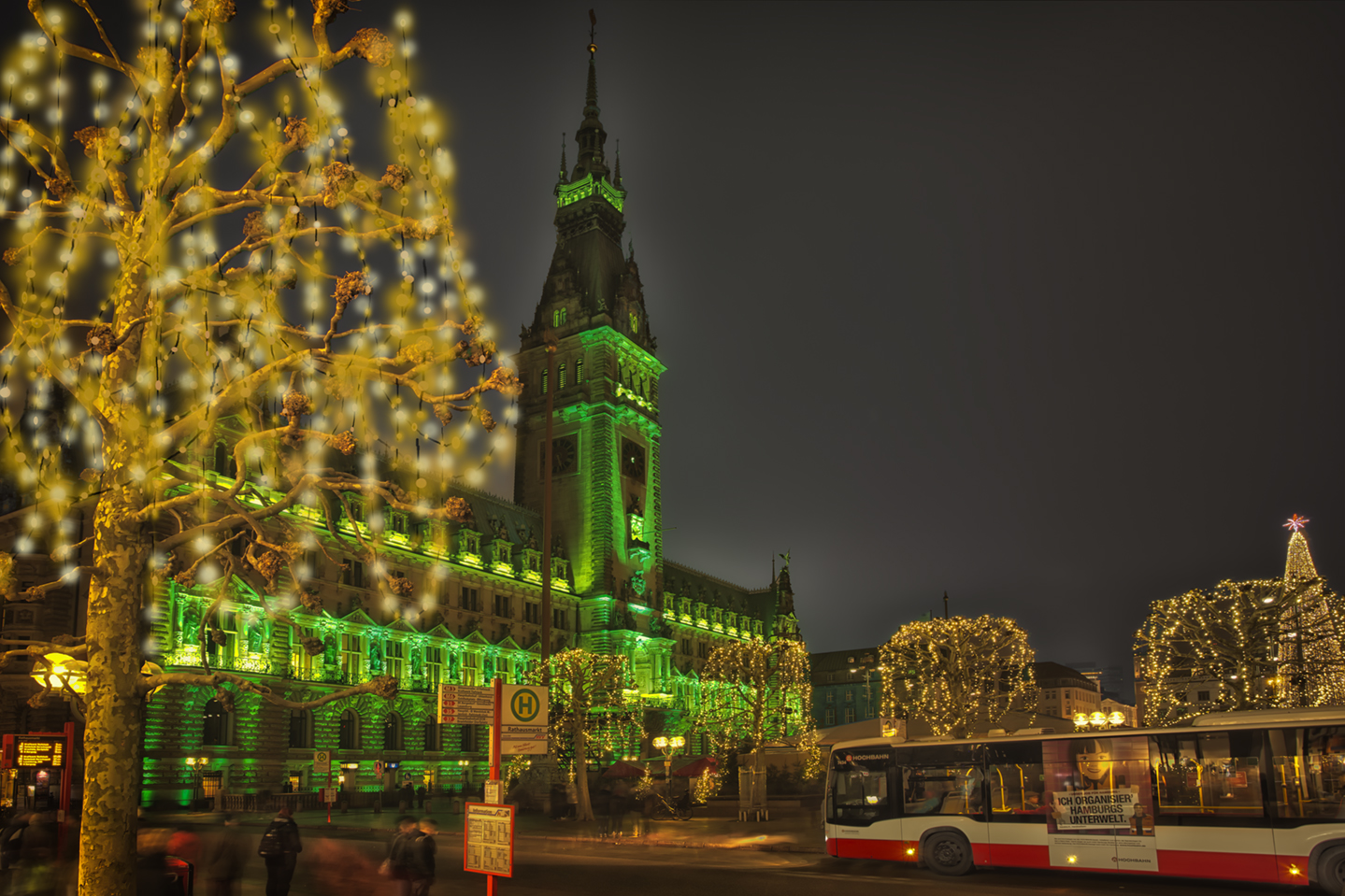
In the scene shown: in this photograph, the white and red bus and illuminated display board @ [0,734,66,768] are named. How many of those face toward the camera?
1

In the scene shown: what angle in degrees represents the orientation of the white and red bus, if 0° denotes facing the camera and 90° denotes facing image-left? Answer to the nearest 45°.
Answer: approximately 90°

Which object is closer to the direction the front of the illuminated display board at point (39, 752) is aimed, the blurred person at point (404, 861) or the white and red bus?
the blurred person

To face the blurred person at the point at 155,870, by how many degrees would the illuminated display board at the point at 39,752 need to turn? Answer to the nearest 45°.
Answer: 0° — it already faces them

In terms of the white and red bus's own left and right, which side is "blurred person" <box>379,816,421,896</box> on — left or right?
on its left

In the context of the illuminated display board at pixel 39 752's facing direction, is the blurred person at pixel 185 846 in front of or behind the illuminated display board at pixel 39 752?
in front

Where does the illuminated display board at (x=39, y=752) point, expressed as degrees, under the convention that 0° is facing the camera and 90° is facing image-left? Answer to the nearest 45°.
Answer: approximately 0°

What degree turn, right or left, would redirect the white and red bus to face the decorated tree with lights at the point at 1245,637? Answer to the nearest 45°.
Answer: approximately 90° to its right

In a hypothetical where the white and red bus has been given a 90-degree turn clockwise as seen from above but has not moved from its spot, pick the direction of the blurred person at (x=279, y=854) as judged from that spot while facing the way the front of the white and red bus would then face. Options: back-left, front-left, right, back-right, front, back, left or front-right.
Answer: back-left

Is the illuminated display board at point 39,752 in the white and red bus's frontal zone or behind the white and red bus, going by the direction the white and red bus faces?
frontal zone

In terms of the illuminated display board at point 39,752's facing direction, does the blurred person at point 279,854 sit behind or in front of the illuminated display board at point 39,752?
in front

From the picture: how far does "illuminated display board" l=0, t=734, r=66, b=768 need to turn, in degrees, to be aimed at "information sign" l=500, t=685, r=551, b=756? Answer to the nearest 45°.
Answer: approximately 45° to its left
